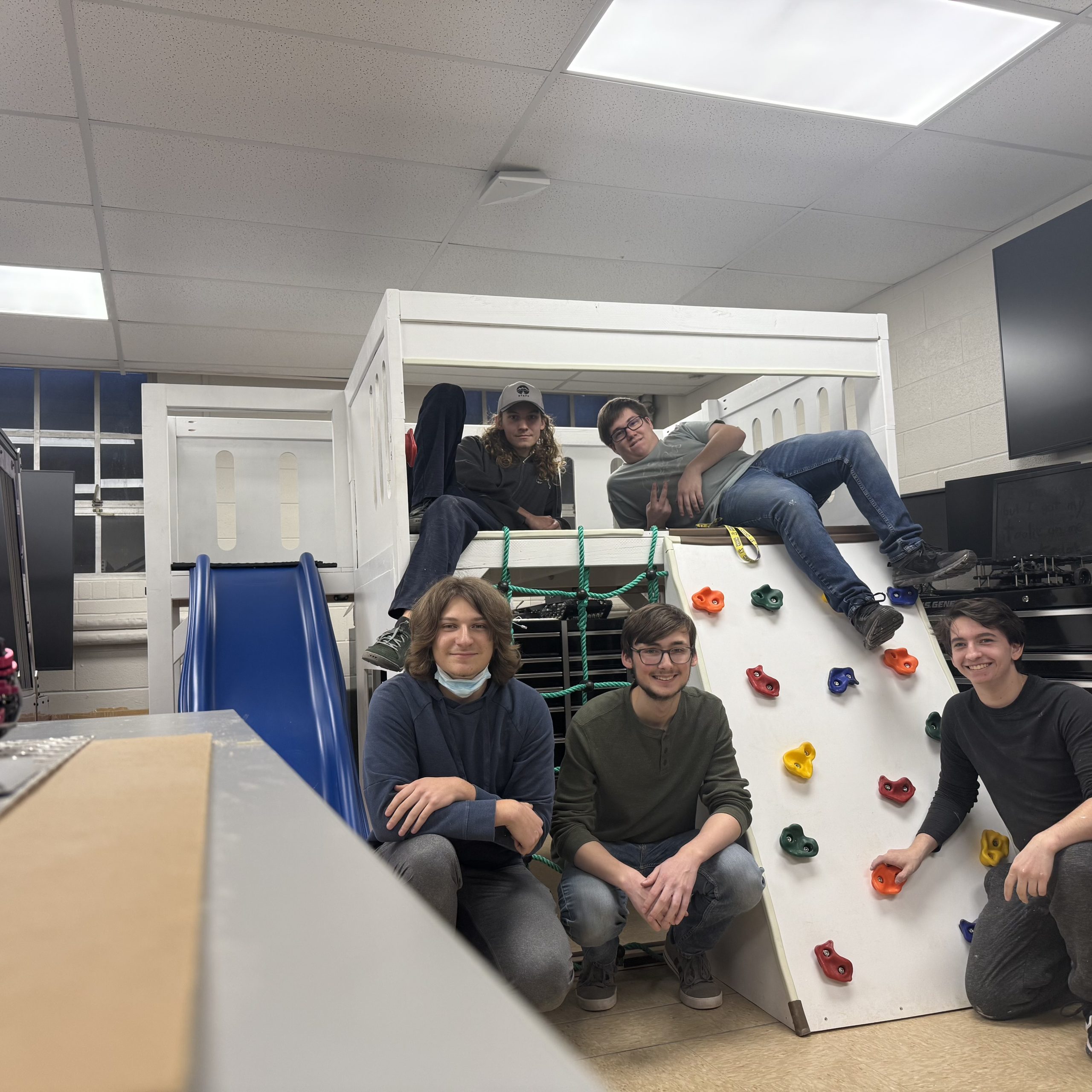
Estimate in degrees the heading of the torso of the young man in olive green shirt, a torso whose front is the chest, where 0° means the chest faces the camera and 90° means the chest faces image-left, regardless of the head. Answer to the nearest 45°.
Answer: approximately 0°

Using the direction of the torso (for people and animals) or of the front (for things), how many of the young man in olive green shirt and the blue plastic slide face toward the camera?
2

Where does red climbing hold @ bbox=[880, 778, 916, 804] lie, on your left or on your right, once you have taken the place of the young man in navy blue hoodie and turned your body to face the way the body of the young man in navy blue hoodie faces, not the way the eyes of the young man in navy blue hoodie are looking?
on your left

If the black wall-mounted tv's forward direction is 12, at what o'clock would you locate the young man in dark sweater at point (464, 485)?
The young man in dark sweater is roughly at 12 o'clock from the black wall-mounted tv.

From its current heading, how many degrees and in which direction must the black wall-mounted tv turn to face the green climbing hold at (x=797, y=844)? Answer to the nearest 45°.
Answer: approximately 45° to its left

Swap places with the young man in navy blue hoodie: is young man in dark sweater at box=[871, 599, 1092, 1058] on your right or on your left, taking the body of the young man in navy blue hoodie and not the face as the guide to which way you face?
on your left

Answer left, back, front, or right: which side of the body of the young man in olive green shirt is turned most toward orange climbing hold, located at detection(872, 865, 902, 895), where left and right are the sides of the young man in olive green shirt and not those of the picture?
left

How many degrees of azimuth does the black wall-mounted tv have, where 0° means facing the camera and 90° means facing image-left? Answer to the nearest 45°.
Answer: approximately 45°
